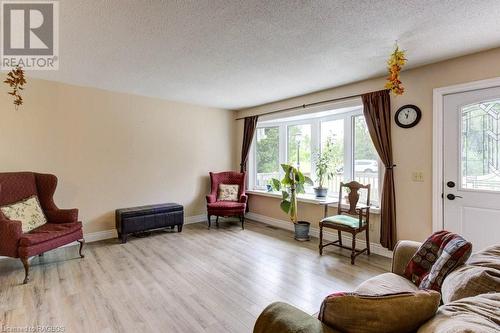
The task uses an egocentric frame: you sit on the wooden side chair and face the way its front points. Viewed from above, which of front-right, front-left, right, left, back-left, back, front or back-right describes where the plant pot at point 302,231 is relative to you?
right

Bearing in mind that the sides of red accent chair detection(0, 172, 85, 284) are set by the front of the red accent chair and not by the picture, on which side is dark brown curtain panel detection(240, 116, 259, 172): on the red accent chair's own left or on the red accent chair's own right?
on the red accent chair's own left

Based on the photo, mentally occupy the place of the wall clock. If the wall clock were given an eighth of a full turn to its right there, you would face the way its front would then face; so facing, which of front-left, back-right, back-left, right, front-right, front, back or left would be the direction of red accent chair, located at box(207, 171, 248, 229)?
front-right

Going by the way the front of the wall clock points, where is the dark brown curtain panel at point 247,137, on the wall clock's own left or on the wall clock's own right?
on the wall clock's own right

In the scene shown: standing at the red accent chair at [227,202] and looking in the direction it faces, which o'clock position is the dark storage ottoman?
The dark storage ottoman is roughly at 2 o'clock from the red accent chair.

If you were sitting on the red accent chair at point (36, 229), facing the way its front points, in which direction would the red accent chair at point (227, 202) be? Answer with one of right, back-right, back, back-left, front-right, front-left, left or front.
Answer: front-left

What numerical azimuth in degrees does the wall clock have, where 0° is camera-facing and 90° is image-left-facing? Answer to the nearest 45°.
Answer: approximately 0°

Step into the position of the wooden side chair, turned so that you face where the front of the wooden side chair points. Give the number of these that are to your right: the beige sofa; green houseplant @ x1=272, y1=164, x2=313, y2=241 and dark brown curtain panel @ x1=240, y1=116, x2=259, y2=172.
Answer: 2

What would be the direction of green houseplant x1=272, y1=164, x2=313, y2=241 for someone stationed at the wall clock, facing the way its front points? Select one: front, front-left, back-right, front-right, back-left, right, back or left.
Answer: right

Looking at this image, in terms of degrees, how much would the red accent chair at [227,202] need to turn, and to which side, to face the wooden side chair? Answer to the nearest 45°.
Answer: approximately 45° to its left

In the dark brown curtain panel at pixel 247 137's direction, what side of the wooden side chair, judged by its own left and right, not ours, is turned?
right

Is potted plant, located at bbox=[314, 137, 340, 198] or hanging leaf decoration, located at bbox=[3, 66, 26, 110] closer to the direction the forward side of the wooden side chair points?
the hanging leaf decoration

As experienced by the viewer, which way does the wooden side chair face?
facing the viewer and to the left of the viewer

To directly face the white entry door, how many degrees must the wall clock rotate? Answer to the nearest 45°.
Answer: approximately 90° to its left

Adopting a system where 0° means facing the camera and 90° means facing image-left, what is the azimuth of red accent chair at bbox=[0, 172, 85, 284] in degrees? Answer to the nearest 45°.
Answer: approximately 315°
